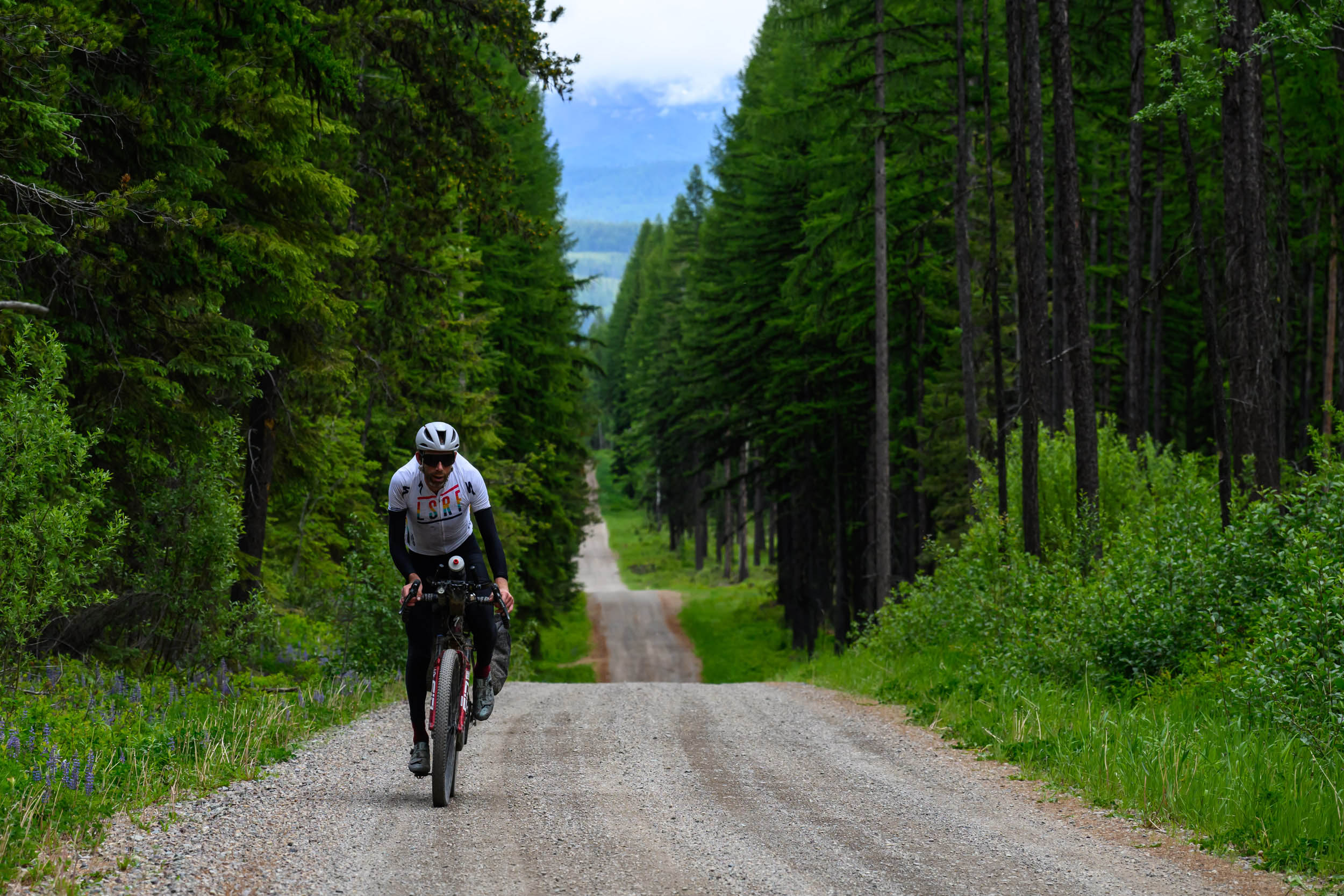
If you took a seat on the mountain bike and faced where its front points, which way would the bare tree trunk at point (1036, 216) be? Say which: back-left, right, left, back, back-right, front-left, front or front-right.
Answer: back-left

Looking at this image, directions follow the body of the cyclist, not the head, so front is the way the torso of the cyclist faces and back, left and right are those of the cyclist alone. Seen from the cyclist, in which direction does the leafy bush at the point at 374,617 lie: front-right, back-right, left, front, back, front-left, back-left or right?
back

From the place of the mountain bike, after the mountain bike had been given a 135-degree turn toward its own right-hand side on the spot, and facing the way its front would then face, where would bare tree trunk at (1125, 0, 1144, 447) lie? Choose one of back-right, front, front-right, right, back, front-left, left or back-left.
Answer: right

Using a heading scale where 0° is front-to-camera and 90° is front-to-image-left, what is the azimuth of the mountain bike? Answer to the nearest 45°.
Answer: approximately 0°

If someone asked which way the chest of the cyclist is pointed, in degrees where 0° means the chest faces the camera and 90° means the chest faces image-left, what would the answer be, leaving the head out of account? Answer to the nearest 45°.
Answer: approximately 0°

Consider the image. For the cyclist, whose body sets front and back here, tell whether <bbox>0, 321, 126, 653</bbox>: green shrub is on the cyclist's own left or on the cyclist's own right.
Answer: on the cyclist's own right

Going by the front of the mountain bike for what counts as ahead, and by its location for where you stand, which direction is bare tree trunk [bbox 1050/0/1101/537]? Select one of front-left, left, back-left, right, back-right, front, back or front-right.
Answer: back-left
